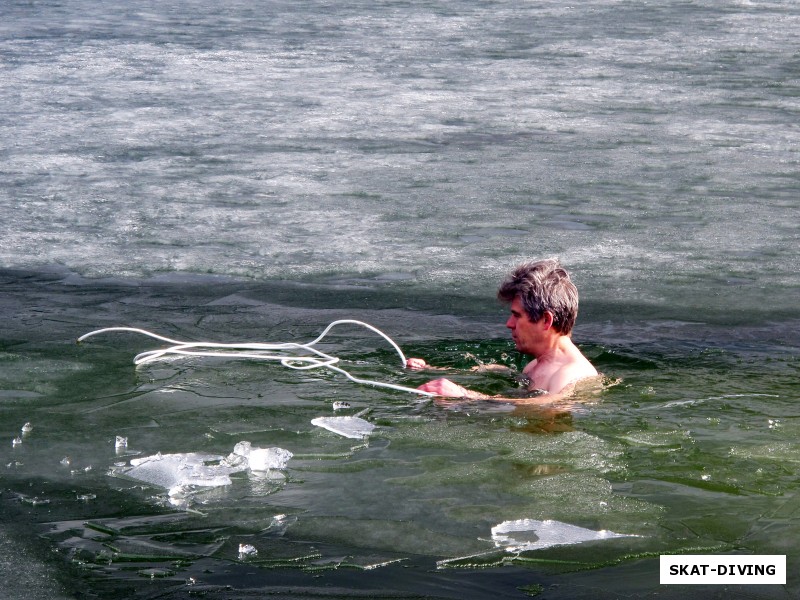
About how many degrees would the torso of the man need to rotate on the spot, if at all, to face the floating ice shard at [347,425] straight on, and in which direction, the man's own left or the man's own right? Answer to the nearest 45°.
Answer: approximately 45° to the man's own left

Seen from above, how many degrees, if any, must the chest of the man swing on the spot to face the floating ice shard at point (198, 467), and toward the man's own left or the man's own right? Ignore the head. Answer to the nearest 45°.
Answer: approximately 45° to the man's own left

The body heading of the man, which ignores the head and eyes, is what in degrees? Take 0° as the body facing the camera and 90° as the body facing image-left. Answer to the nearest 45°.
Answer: approximately 90°

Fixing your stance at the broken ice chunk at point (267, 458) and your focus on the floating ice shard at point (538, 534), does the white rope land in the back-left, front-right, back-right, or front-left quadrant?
back-left

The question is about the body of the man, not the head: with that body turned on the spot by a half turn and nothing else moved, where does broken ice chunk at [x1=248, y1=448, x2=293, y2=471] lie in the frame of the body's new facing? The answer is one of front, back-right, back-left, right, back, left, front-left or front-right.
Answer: back-right

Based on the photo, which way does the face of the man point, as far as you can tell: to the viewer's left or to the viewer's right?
to the viewer's left

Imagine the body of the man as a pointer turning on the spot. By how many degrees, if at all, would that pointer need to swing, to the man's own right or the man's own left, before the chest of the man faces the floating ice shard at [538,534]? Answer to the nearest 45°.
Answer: approximately 90° to the man's own left
